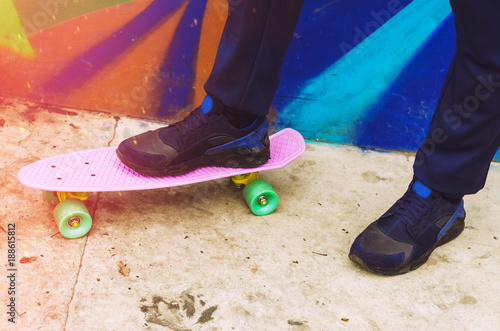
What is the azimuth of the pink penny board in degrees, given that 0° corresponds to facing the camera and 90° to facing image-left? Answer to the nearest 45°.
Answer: approximately 90°
